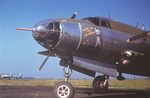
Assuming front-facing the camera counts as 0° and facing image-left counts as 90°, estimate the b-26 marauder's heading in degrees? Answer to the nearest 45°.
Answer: approximately 45°
